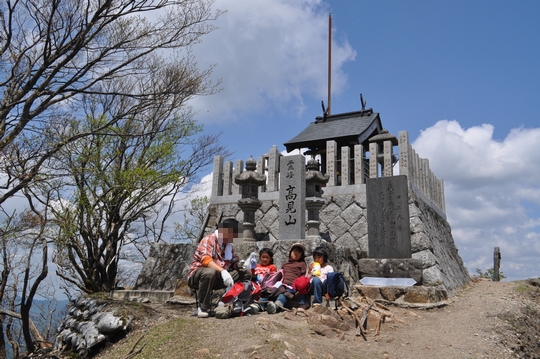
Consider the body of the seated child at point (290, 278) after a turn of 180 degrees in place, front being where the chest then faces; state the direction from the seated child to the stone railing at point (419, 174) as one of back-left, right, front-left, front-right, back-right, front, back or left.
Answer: front

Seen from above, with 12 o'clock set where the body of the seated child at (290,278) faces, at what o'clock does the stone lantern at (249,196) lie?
The stone lantern is roughly at 4 o'clock from the seated child.

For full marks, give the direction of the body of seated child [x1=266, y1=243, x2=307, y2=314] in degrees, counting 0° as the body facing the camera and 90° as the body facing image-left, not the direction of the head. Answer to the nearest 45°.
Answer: approximately 45°

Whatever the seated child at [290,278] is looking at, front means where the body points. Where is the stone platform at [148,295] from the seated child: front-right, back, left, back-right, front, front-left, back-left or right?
right

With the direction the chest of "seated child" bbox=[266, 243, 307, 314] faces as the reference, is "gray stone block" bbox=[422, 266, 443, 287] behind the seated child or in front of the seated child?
behind

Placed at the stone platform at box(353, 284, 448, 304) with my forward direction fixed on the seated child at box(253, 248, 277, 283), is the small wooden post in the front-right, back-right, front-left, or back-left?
back-right

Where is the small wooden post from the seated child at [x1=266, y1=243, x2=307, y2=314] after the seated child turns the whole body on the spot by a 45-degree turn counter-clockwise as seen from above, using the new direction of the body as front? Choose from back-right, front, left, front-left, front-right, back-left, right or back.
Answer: back-left

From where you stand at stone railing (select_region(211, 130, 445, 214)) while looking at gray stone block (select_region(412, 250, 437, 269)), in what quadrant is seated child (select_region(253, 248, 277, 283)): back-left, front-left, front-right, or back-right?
front-right

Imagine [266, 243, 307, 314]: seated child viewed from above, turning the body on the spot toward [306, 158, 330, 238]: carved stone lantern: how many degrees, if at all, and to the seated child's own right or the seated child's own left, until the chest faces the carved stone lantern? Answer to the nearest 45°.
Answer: approximately 135° to the seated child's own right

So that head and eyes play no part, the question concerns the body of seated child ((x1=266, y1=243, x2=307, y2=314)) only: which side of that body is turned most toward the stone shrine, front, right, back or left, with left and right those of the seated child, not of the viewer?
back
